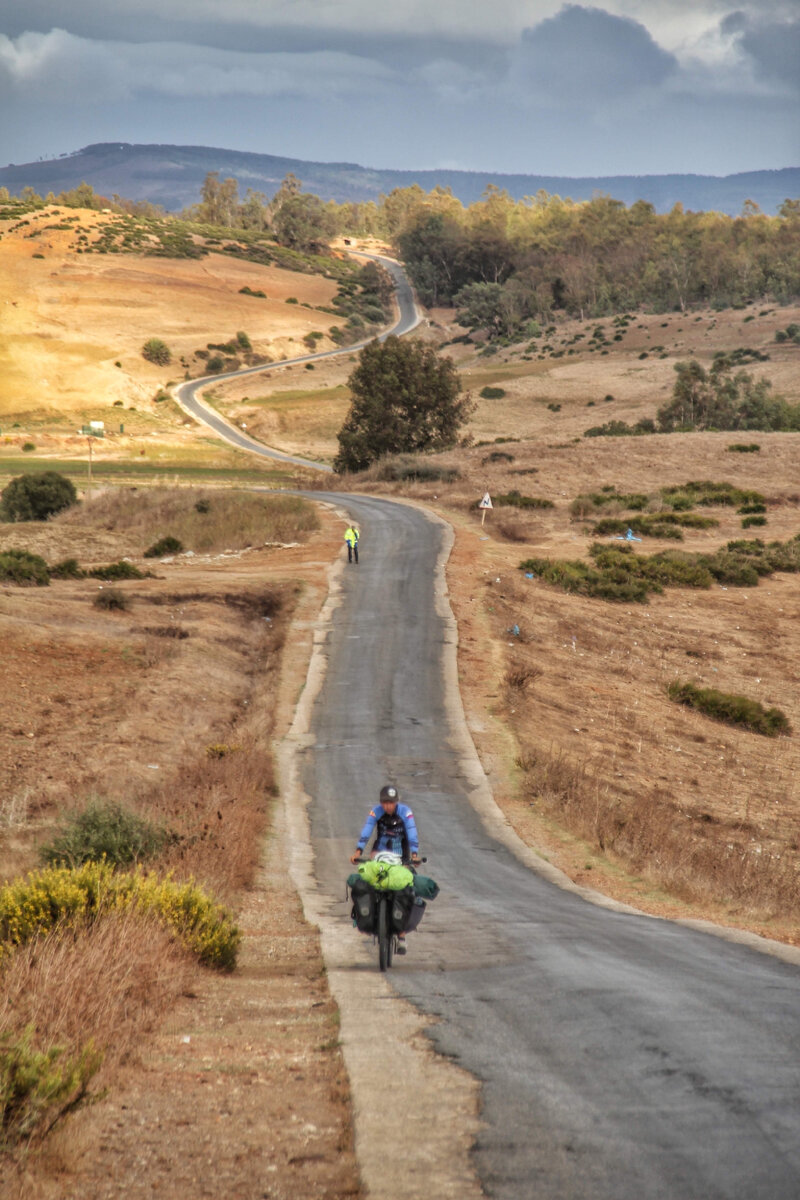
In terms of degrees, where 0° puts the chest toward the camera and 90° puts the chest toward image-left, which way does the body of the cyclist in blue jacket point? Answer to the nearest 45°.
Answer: approximately 0°

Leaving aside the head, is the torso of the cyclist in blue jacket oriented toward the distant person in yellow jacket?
no

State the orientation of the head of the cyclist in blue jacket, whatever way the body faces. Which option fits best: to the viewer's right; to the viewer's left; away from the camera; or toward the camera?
toward the camera

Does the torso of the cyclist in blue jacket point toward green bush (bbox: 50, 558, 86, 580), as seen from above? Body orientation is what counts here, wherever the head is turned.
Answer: no

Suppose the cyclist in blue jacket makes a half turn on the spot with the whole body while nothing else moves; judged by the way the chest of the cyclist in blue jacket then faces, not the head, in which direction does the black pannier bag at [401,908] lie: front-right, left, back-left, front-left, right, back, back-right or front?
back

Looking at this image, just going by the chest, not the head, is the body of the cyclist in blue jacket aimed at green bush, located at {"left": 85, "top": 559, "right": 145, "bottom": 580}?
no

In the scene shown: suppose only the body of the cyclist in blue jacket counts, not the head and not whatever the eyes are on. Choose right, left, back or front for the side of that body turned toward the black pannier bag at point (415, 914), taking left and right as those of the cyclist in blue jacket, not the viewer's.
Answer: front
